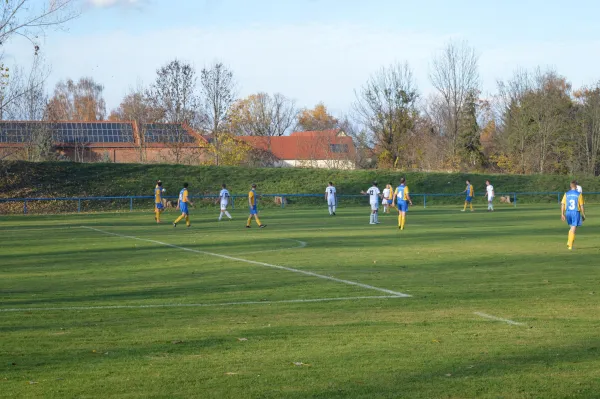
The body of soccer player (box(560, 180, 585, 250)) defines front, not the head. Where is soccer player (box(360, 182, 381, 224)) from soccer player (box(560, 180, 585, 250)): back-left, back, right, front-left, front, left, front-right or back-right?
front-left

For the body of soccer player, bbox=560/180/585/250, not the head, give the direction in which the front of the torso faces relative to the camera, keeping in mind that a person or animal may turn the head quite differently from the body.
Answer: away from the camera
